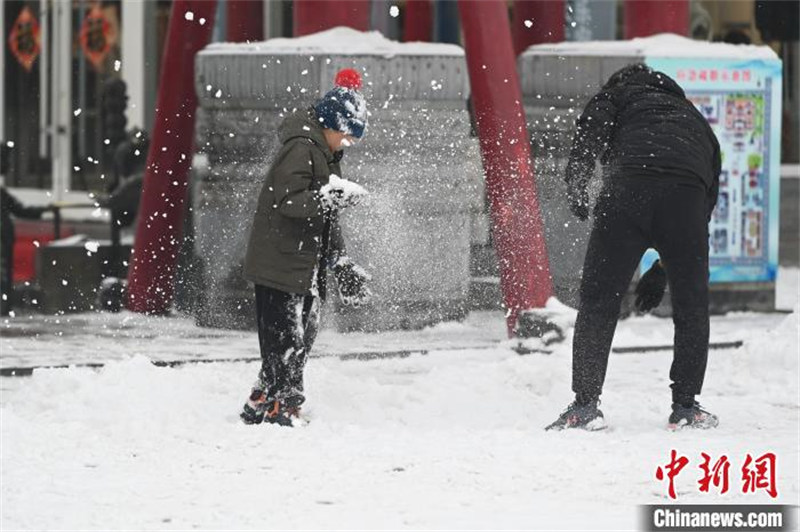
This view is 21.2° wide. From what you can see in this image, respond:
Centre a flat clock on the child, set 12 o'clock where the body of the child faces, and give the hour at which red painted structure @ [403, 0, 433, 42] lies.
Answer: The red painted structure is roughly at 9 o'clock from the child.

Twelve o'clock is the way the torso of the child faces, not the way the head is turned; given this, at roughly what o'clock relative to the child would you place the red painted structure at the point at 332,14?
The red painted structure is roughly at 9 o'clock from the child.

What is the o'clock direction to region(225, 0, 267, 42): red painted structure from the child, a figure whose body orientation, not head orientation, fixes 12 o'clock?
The red painted structure is roughly at 9 o'clock from the child.

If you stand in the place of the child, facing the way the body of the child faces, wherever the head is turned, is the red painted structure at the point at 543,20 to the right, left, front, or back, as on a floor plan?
left

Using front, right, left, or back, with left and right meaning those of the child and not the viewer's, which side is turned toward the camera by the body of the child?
right

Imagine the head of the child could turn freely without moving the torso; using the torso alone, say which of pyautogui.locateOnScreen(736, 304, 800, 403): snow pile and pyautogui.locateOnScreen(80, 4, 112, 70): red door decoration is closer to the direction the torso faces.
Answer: the snow pile

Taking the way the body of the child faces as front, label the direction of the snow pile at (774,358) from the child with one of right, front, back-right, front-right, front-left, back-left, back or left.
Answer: front-left

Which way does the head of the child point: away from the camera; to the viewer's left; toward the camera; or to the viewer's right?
to the viewer's right

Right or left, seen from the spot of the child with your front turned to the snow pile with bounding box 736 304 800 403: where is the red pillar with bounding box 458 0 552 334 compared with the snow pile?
left

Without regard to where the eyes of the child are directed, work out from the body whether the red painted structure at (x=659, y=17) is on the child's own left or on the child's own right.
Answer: on the child's own left

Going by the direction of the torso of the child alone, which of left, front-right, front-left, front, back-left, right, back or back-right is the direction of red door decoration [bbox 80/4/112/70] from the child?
left

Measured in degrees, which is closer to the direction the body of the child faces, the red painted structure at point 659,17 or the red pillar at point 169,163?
the red painted structure

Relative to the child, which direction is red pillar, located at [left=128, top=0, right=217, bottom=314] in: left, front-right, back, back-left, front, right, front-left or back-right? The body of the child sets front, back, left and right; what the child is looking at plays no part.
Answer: left

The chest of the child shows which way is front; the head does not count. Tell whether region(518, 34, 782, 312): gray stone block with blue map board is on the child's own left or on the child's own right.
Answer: on the child's own left

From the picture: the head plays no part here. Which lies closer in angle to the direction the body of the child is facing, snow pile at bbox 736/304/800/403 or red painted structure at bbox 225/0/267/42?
the snow pile

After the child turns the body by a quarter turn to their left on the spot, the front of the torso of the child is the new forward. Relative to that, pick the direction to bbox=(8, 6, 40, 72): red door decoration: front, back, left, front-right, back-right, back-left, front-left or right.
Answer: front
